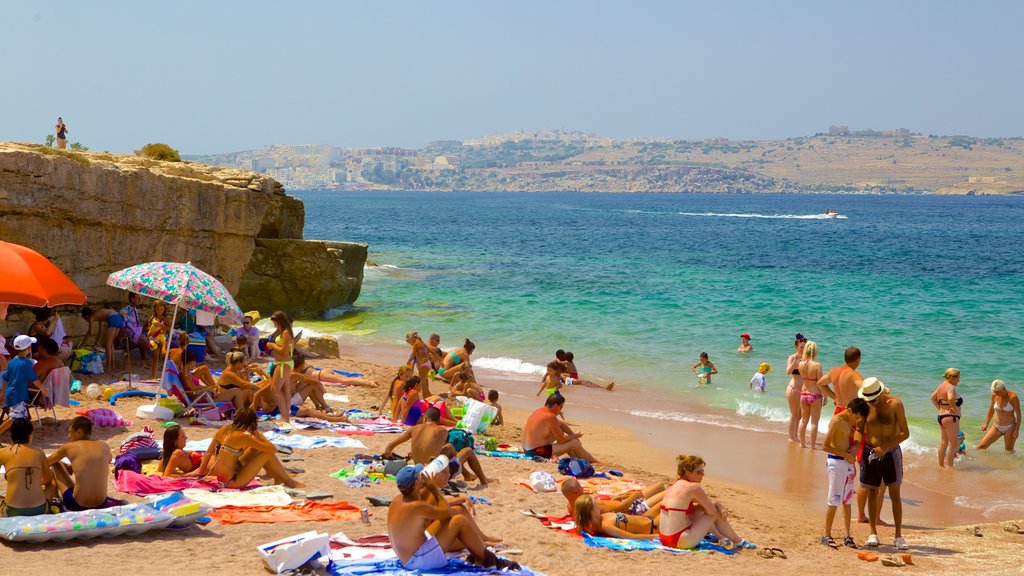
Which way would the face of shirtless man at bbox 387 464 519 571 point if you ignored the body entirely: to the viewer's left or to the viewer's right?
to the viewer's right

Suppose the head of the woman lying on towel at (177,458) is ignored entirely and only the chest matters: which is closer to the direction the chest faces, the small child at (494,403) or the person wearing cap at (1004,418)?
the person wearing cap

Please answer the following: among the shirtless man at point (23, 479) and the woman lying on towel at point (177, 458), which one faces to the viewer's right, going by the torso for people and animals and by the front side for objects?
the woman lying on towel

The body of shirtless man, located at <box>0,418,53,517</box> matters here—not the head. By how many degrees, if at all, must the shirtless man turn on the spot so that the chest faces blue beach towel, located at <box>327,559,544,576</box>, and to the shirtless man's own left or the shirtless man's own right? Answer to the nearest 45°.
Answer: approximately 135° to the shirtless man's own right

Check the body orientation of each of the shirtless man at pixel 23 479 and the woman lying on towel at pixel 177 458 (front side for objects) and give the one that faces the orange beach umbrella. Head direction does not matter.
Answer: the shirtless man

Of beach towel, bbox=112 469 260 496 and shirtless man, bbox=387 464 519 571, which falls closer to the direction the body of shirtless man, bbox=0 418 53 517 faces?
the beach towel

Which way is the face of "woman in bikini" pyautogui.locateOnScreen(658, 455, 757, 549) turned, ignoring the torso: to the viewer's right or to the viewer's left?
to the viewer's right

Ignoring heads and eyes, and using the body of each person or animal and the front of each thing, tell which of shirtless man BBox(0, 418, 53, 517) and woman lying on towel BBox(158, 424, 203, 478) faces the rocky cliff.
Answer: the shirtless man

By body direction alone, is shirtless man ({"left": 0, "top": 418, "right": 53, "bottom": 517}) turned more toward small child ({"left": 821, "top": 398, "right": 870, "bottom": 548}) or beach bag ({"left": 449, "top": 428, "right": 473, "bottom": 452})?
the beach bag

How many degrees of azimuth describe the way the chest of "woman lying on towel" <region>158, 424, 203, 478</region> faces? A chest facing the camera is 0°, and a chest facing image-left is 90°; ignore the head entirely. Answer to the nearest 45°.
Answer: approximately 270°
